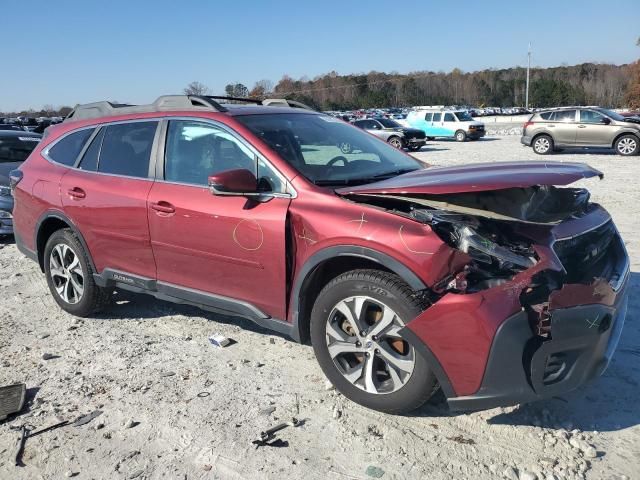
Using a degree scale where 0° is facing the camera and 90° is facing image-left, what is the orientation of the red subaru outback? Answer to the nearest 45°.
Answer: approximately 315°

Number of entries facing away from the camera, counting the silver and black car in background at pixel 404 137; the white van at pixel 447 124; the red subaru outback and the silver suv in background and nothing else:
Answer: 0

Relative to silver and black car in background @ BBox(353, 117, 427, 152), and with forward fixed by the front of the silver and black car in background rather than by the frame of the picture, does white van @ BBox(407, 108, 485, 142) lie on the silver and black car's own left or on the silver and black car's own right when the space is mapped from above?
on the silver and black car's own left

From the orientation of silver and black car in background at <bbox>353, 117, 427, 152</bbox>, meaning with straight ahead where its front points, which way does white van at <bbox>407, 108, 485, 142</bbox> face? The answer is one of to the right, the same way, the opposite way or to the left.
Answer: the same way

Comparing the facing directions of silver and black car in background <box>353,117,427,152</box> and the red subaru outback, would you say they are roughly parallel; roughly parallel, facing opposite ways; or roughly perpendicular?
roughly parallel

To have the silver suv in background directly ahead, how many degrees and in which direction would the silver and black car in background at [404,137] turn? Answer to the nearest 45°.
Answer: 0° — it already faces it

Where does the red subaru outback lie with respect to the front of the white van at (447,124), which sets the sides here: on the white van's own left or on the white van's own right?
on the white van's own right

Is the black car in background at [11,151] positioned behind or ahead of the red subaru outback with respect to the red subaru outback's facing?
behind

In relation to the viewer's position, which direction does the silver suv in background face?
facing to the right of the viewer

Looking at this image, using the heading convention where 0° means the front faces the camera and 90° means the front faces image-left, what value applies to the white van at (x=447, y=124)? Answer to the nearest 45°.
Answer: approximately 315°

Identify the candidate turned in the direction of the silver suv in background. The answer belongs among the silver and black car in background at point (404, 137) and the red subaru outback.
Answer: the silver and black car in background

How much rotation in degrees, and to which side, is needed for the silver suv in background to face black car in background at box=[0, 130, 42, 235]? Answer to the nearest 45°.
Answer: approximately 135° to its right

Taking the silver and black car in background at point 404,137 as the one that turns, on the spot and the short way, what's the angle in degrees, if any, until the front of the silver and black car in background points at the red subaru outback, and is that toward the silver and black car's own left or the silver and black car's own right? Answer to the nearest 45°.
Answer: approximately 45° to the silver and black car's own right

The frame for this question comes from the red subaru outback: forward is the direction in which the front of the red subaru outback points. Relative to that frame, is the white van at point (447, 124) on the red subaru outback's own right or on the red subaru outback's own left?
on the red subaru outback's own left

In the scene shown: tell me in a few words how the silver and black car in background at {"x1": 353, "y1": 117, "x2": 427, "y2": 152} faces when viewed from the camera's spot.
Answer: facing the viewer and to the right of the viewer

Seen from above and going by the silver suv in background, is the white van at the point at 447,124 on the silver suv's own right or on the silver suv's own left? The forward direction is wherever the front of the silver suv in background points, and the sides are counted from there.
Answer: on the silver suv's own left
